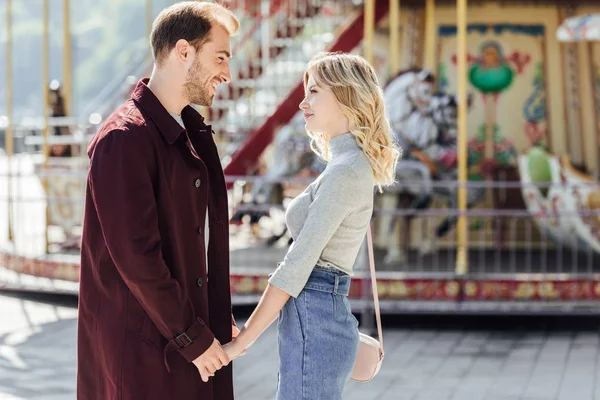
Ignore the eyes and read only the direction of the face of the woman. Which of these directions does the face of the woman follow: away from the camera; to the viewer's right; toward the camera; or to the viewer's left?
to the viewer's left

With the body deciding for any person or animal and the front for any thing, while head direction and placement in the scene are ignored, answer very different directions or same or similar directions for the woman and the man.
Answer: very different directions

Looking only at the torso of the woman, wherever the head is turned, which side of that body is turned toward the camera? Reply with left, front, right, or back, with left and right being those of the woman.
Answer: left

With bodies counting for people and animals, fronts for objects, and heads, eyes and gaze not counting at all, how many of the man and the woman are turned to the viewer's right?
1

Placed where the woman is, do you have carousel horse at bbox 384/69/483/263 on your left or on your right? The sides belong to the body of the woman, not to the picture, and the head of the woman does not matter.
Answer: on your right

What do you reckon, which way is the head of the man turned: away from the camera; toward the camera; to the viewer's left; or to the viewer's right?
to the viewer's right

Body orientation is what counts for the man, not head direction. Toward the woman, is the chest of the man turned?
yes

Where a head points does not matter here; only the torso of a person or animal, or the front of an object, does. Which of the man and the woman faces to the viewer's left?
the woman

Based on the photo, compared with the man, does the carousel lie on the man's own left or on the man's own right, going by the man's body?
on the man's own left

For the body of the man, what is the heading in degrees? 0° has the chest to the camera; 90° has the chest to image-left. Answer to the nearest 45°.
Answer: approximately 270°

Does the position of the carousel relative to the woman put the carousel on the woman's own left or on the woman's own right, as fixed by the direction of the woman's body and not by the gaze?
on the woman's own right
